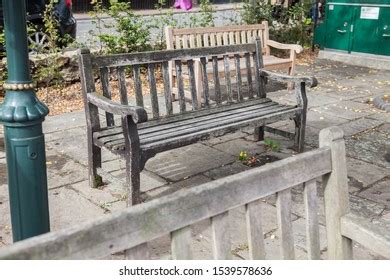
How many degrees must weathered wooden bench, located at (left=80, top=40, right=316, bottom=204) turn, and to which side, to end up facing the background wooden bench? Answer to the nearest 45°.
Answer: approximately 135° to its left

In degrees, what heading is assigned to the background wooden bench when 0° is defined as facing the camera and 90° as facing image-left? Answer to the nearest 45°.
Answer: approximately 315°

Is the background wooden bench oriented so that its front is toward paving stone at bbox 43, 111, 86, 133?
no

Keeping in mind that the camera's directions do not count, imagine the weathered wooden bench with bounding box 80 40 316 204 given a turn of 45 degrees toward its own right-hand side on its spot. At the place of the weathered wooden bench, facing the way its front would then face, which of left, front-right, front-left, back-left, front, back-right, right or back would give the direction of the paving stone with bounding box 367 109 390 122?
back-left

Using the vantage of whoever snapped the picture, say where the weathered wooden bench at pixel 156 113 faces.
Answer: facing the viewer and to the right of the viewer

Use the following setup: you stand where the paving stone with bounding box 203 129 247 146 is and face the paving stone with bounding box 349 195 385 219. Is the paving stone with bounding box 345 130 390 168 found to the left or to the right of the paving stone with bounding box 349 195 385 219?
left

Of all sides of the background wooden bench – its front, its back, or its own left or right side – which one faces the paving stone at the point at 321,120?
front

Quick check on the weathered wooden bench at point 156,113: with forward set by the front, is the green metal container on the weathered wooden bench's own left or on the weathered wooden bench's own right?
on the weathered wooden bench's own left

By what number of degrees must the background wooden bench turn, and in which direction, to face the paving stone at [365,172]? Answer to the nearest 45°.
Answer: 0° — it already faces it

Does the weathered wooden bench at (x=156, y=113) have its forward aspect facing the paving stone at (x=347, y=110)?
no

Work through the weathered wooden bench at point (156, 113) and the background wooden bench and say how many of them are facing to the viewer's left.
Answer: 0

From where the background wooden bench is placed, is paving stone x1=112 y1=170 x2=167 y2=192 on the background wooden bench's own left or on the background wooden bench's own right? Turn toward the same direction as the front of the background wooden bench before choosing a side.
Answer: on the background wooden bench's own right

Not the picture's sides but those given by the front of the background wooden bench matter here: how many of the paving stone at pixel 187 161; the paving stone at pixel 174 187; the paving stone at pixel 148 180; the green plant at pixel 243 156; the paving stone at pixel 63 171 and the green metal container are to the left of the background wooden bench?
1

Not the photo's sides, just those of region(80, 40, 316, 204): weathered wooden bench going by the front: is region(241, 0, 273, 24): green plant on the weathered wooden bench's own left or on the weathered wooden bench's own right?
on the weathered wooden bench's own left

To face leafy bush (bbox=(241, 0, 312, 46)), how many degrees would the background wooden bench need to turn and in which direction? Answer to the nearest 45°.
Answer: approximately 135° to its left

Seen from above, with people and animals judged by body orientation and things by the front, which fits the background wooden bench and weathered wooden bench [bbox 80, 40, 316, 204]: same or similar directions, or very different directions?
same or similar directions

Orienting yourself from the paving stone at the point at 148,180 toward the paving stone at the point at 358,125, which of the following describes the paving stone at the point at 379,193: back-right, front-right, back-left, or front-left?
front-right

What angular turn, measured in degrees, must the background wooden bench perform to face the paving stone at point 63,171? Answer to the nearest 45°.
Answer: approximately 90° to its right

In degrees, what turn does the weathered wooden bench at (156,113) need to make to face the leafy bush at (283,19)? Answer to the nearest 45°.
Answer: approximately 135° to its left
